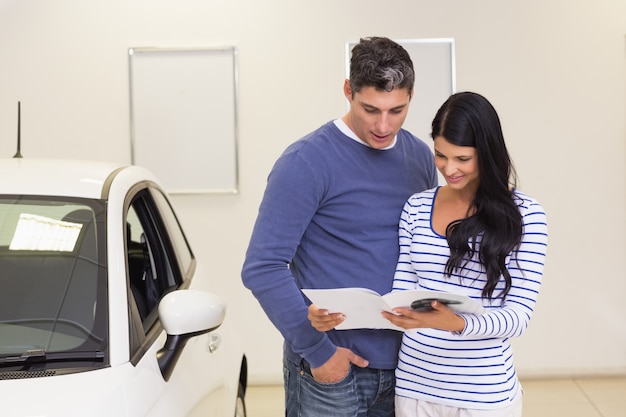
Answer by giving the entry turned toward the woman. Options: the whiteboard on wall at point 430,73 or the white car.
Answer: the whiteboard on wall

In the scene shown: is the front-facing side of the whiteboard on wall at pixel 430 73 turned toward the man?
yes

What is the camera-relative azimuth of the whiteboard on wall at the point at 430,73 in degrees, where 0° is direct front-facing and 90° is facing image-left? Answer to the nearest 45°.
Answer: approximately 0°

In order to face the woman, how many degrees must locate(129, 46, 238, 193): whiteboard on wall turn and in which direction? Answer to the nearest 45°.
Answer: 0° — it already faces them

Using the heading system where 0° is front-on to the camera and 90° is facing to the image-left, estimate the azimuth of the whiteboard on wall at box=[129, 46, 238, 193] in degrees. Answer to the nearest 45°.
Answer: approximately 0°

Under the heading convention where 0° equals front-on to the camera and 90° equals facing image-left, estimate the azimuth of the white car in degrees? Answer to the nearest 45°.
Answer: approximately 45°

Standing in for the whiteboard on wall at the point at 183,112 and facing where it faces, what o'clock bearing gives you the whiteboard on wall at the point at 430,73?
the whiteboard on wall at the point at 430,73 is roughly at 9 o'clock from the whiteboard on wall at the point at 183,112.

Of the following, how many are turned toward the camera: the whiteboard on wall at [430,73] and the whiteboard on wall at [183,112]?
2

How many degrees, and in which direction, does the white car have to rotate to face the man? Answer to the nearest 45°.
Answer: approximately 135° to its left

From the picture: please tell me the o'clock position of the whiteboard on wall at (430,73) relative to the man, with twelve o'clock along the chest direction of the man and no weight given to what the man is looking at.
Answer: The whiteboard on wall is roughly at 8 o'clock from the man.

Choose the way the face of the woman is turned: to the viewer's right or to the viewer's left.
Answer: to the viewer's left

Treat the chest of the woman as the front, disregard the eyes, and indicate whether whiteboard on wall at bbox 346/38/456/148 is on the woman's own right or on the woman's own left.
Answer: on the woman's own right

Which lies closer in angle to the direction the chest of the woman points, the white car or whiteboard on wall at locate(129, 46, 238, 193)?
the white car
